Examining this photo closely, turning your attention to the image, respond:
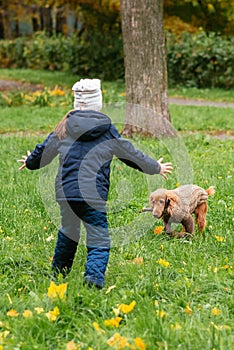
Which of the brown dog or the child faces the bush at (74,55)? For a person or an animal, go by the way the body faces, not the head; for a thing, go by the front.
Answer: the child

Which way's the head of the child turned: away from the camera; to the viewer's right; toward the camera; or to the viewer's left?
away from the camera

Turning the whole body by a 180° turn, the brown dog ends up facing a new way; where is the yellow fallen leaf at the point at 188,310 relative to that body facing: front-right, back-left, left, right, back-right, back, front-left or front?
back-right

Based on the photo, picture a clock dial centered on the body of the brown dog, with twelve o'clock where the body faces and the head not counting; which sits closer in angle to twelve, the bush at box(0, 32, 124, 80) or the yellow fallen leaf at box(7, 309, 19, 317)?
the yellow fallen leaf

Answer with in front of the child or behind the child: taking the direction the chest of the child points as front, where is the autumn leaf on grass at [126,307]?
behind

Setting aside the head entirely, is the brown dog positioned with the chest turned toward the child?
yes

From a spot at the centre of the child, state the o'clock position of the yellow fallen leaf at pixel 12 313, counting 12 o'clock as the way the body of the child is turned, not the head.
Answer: The yellow fallen leaf is roughly at 7 o'clock from the child.

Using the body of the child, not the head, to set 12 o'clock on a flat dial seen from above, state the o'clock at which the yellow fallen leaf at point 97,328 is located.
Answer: The yellow fallen leaf is roughly at 6 o'clock from the child.

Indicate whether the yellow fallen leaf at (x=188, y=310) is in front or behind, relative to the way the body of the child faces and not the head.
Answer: behind

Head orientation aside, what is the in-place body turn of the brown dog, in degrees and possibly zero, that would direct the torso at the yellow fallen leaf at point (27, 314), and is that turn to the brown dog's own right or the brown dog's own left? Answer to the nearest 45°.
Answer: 0° — it already faces it

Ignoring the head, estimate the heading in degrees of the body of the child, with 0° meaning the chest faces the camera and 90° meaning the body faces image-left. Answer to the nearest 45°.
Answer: approximately 180°

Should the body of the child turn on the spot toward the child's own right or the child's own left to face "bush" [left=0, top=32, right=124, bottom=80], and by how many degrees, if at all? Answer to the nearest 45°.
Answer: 0° — they already face it

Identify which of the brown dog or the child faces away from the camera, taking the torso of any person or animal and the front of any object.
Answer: the child

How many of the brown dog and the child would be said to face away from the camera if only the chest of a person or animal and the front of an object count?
1
